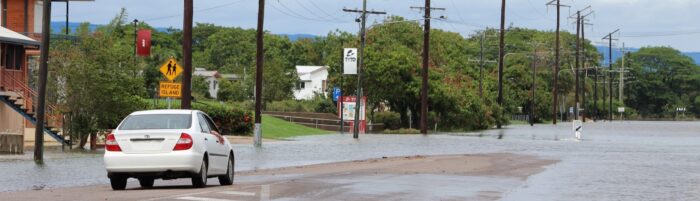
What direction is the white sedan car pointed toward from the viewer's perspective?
away from the camera

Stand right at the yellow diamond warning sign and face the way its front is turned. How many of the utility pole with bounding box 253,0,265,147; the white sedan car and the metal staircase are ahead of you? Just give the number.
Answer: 1

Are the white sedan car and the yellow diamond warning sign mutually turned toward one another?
yes

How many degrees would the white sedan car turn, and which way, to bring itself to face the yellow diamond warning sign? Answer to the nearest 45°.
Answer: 0° — it already faces it

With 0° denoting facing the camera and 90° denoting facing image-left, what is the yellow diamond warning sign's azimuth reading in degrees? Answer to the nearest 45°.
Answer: approximately 0°

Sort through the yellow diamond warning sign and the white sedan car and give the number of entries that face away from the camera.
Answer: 1

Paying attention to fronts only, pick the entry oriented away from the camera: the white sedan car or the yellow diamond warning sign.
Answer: the white sedan car

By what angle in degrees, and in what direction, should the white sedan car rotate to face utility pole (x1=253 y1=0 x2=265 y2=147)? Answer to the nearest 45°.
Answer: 0° — it already faces it

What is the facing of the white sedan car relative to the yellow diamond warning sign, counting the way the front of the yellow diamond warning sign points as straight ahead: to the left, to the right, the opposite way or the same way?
the opposite way

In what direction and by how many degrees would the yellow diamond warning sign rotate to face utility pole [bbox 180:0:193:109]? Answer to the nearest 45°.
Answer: approximately 90° to its left
